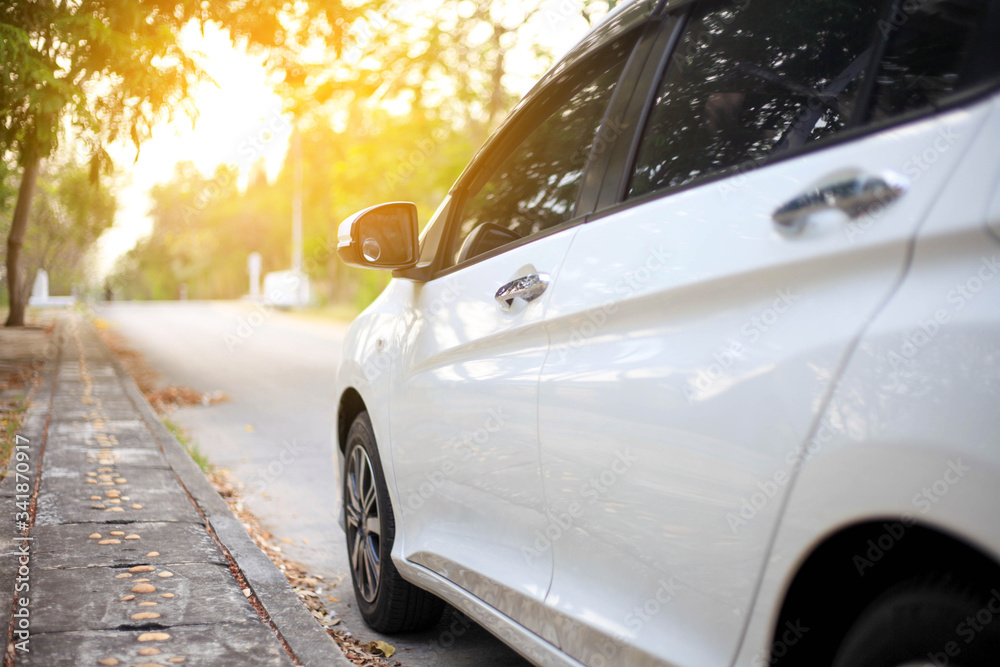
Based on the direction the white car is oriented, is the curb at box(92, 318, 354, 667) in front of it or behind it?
in front

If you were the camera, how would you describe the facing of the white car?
facing away from the viewer and to the left of the viewer

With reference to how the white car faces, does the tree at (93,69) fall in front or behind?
in front
